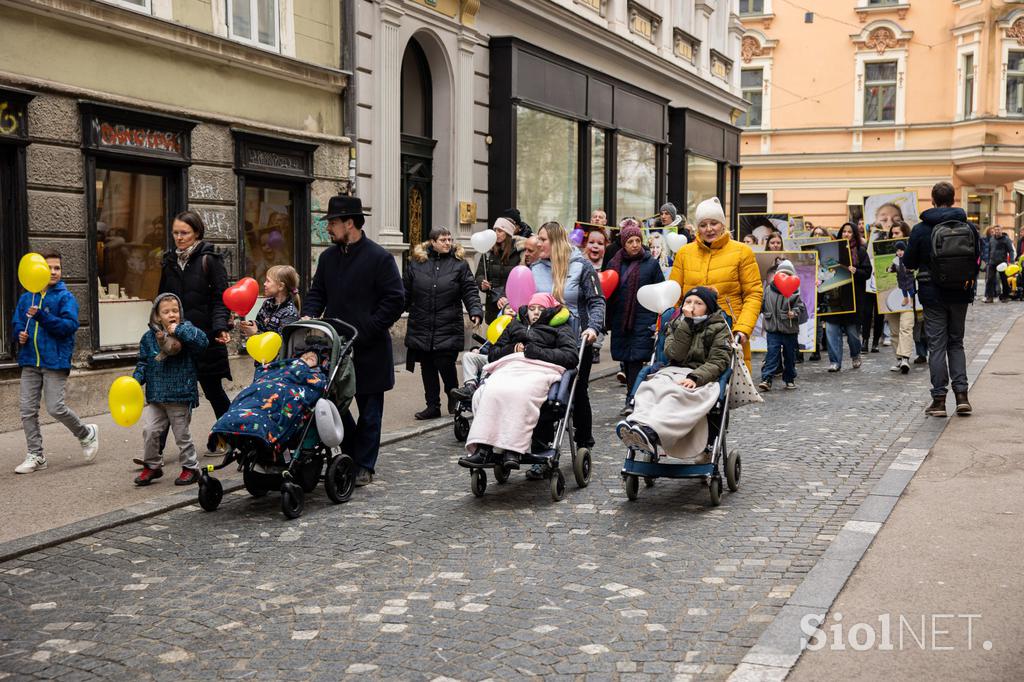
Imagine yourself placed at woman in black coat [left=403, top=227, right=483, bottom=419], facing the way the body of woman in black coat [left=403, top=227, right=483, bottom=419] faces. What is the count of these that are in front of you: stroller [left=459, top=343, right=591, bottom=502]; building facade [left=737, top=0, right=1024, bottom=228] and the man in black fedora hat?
2

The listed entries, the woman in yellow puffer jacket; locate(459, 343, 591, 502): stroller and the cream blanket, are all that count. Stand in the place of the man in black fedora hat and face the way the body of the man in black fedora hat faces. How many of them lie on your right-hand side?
0

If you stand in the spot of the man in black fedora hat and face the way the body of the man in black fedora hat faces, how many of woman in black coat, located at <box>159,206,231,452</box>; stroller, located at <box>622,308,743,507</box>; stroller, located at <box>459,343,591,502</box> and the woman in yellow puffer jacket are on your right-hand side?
1

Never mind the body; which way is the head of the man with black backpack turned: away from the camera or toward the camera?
away from the camera

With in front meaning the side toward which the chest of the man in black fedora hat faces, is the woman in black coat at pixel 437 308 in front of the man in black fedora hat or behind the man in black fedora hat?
behind

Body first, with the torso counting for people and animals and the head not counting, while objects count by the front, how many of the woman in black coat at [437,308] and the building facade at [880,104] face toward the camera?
2

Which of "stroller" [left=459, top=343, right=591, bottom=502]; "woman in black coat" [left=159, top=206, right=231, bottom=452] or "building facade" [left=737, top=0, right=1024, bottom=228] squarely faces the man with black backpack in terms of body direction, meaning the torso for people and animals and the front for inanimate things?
the building facade

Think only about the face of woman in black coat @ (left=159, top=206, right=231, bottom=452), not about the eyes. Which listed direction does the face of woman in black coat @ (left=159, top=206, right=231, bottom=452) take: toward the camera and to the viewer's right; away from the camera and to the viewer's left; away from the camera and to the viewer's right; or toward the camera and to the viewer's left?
toward the camera and to the viewer's left

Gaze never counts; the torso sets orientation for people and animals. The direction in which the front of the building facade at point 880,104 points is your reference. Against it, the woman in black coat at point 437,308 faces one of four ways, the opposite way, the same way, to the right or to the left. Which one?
the same way

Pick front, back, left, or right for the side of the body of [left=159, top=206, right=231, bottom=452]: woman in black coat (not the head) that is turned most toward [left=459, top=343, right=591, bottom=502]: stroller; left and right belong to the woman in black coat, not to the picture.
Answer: left

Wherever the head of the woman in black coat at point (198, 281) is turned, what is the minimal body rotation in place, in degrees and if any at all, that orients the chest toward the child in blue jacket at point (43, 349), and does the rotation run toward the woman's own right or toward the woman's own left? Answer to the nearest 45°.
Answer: approximately 45° to the woman's own right

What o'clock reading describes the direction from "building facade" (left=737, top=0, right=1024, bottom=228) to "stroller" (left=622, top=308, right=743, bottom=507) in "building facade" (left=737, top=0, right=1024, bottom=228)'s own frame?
The stroller is roughly at 12 o'clock from the building facade.

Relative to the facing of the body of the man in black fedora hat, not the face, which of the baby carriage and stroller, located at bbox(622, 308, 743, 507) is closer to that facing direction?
the baby carriage

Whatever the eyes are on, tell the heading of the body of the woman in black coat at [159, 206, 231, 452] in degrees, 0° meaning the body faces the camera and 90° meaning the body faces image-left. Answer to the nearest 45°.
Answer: approximately 45°

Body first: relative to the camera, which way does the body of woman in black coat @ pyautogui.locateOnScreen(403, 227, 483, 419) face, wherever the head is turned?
toward the camera

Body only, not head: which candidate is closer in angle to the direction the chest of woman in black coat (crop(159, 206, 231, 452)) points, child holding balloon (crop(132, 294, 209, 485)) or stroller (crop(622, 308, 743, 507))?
the child holding balloon

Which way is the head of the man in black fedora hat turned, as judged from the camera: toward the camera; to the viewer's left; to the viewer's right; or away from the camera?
to the viewer's left

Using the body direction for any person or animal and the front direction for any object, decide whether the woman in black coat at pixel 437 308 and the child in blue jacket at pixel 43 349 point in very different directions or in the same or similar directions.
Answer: same or similar directions

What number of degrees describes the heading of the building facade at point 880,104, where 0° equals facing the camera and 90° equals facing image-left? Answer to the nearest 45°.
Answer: approximately 0°
